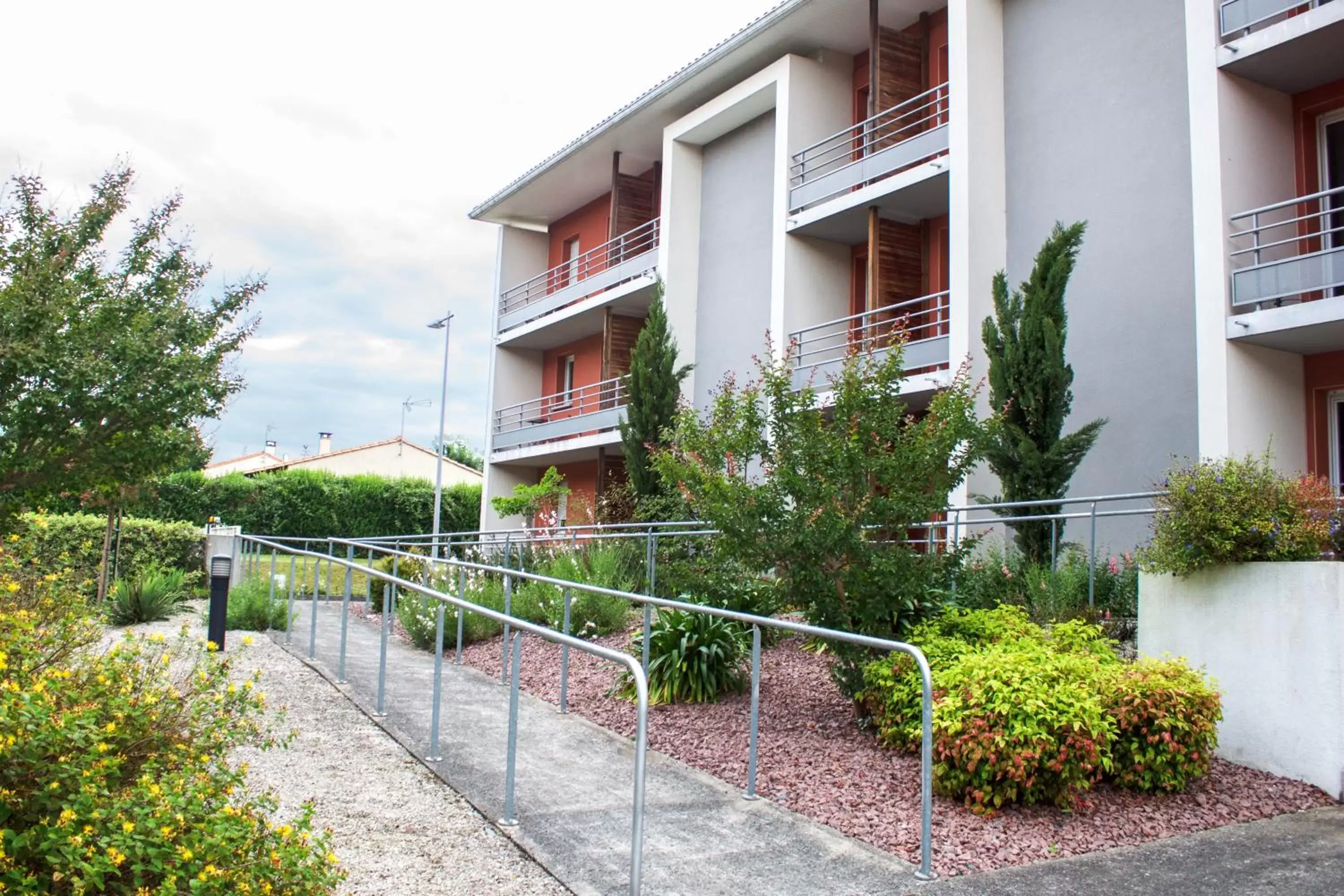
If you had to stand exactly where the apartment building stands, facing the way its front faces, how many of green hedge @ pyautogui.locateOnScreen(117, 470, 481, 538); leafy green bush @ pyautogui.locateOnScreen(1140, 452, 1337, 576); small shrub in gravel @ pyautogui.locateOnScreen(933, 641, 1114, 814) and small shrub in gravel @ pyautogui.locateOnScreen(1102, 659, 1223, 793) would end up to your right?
1

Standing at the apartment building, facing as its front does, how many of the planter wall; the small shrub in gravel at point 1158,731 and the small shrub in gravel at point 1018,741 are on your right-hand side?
0

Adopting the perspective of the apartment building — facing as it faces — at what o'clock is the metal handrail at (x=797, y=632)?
The metal handrail is roughly at 11 o'clock from the apartment building.

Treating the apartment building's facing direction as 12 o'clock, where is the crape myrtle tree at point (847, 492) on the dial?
The crape myrtle tree is roughly at 11 o'clock from the apartment building.

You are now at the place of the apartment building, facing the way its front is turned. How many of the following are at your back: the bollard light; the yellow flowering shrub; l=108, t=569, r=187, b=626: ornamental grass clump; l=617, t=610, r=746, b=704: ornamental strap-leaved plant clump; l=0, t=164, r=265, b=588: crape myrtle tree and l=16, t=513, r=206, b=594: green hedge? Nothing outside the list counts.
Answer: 0

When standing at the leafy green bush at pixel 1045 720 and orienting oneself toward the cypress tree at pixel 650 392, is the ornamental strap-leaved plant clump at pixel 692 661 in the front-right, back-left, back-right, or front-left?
front-left

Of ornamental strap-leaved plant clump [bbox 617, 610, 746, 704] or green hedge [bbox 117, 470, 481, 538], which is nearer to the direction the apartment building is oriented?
the ornamental strap-leaved plant clump

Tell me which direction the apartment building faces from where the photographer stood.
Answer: facing the viewer and to the left of the viewer

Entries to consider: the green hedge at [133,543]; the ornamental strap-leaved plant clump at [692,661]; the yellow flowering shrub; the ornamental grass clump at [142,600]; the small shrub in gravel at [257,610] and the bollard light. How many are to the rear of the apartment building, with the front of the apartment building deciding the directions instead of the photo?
0

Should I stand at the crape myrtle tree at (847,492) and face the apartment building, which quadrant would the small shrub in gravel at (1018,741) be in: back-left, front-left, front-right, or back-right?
back-right

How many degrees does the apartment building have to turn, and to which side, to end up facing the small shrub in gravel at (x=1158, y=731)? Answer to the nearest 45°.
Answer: approximately 45° to its left

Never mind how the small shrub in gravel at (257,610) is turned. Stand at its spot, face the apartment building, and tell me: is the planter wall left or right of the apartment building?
right

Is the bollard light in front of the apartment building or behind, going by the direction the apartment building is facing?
in front

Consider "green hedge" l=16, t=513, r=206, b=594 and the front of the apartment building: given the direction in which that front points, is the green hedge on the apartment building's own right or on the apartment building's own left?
on the apartment building's own right

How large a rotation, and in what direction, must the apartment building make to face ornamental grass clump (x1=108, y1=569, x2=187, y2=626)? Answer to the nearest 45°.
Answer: approximately 45° to its right

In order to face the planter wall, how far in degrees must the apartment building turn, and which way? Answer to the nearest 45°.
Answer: approximately 45° to its left

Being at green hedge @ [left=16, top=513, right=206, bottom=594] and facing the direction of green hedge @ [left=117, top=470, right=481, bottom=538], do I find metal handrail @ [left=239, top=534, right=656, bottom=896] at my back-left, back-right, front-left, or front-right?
back-right

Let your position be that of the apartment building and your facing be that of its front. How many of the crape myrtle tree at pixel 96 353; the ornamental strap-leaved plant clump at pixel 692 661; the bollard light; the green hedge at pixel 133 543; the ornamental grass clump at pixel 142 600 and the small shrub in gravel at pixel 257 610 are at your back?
0

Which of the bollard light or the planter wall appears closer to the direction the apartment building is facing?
the bollard light

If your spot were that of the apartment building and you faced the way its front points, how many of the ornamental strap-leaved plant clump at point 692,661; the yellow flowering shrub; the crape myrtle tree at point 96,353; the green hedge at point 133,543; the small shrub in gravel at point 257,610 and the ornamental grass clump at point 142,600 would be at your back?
0

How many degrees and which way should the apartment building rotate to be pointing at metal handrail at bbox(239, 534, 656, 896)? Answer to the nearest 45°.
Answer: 0° — it already faces it

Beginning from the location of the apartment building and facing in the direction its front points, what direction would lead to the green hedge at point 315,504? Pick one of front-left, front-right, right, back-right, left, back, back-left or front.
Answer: right

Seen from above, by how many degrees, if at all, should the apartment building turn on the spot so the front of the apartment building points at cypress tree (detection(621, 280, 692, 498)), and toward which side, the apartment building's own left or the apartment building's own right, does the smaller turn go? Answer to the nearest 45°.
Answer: approximately 90° to the apartment building's own right
